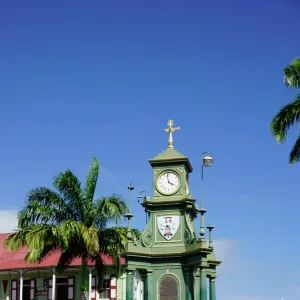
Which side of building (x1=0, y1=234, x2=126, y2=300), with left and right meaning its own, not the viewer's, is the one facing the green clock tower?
front

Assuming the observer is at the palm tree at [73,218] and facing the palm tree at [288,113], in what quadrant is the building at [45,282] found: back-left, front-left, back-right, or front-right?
back-left

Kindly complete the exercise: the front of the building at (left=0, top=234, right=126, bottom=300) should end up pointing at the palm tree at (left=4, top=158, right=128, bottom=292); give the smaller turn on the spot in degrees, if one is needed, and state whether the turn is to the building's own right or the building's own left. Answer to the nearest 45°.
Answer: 0° — it already faces it

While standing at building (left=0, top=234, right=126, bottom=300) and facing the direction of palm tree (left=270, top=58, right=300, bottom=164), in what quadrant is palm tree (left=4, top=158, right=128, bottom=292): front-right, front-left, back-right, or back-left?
front-right

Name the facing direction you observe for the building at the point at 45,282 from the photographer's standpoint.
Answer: facing the viewer

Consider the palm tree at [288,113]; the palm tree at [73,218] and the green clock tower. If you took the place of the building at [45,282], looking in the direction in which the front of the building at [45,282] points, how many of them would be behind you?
0
